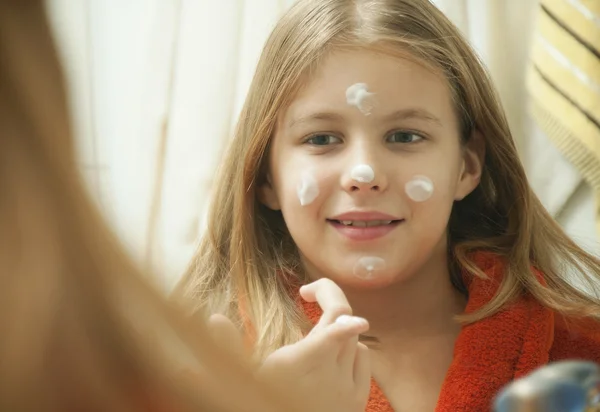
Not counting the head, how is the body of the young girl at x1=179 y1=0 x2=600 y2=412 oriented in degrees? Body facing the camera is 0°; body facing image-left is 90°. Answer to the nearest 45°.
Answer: approximately 0°
